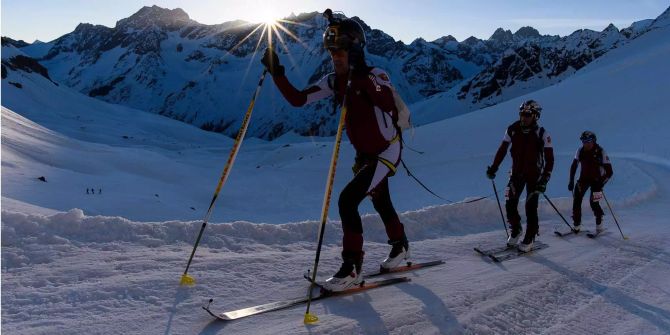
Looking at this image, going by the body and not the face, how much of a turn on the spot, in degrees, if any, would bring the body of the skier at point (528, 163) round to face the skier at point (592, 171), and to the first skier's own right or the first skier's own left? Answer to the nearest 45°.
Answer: approximately 135° to the first skier's own right

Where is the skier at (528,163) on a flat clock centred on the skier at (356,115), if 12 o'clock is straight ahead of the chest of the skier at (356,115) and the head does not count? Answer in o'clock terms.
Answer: the skier at (528,163) is roughly at 6 o'clock from the skier at (356,115).

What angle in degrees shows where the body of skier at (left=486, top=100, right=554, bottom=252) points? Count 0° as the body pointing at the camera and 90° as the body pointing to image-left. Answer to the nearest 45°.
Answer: approximately 45°

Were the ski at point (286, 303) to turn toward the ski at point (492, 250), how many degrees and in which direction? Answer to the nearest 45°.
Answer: approximately 180°

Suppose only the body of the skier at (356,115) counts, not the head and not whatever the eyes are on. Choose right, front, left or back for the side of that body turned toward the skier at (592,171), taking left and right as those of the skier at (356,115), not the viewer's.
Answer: back

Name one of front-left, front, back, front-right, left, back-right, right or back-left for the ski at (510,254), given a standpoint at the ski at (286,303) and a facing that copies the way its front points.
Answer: back

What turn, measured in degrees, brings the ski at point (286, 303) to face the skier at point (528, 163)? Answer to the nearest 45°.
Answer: approximately 180°

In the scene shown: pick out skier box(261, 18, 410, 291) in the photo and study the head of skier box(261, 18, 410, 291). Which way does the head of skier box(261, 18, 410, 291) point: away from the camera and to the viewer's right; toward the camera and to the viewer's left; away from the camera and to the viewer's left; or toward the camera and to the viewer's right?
toward the camera and to the viewer's left

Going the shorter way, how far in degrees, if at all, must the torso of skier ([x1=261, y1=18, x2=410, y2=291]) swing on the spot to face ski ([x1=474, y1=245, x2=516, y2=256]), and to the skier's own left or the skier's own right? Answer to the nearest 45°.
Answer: approximately 180°

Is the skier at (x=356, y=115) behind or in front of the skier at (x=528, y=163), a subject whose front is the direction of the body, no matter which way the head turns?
in front
